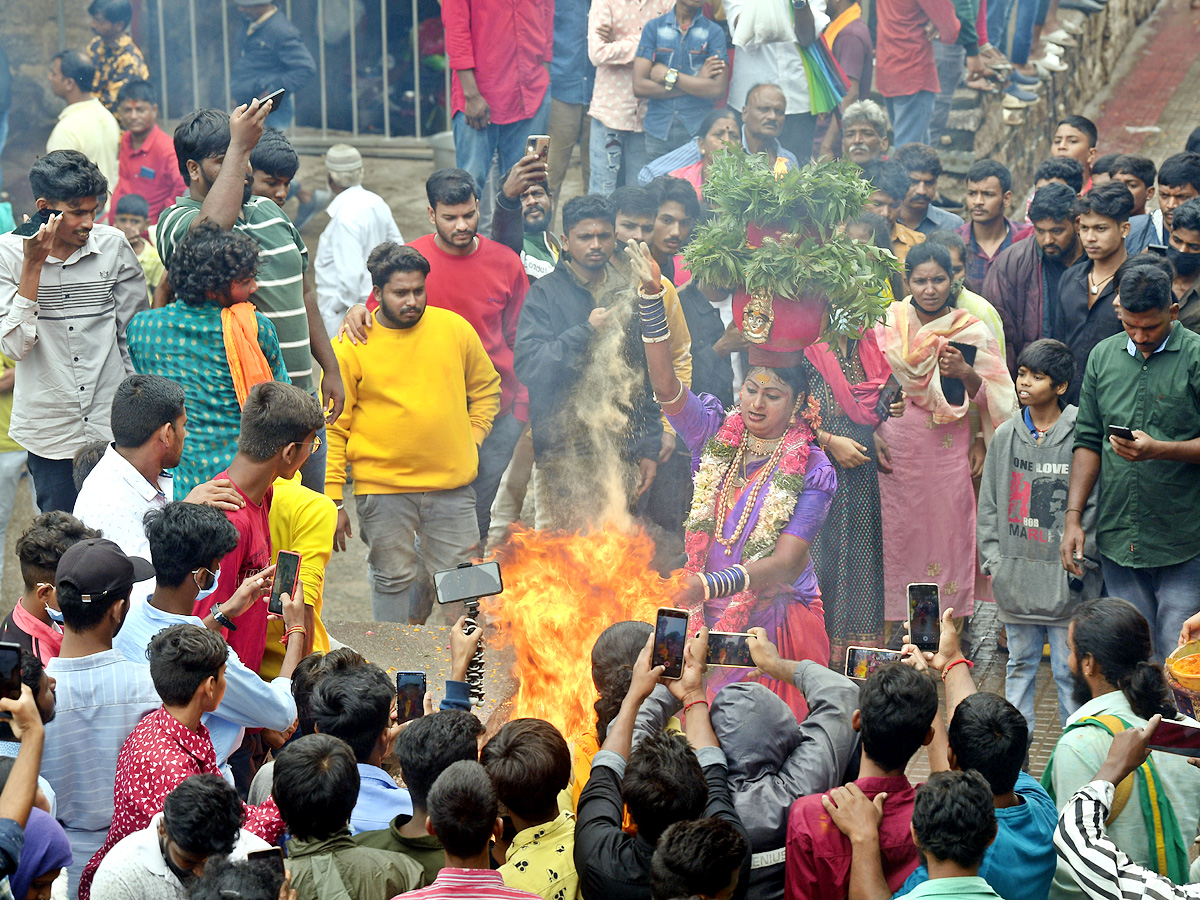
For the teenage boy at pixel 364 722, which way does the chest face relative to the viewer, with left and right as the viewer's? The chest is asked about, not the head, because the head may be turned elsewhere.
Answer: facing away from the viewer and to the right of the viewer

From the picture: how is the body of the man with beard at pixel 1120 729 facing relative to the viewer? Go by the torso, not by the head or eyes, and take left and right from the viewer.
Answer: facing away from the viewer and to the left of the viewer

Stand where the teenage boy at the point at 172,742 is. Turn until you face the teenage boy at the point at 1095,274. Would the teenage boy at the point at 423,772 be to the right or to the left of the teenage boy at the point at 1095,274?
right

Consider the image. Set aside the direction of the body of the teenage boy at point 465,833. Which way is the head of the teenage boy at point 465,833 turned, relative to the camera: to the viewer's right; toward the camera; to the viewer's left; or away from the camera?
away from the camera

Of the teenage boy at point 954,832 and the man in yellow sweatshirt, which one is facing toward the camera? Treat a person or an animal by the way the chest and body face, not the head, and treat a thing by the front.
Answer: the man in yellow sweatshirt

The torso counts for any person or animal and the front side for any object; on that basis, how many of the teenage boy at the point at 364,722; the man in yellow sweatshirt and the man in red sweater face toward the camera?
2

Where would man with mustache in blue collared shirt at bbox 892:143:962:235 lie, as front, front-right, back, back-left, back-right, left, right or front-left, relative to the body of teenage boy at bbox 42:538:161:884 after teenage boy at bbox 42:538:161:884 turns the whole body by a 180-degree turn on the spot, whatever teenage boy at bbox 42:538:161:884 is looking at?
back

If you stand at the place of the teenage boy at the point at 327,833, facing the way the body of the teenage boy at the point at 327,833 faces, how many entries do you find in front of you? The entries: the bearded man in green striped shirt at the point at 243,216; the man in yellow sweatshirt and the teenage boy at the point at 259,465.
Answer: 3

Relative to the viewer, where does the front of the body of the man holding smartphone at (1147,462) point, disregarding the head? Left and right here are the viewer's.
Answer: facing the viewer and to the left of the viewer

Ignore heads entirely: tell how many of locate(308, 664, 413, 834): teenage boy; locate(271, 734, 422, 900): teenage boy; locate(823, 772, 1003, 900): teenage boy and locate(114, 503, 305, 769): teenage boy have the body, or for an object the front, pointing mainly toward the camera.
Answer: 0

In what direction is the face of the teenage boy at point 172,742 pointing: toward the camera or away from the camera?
away from the camera

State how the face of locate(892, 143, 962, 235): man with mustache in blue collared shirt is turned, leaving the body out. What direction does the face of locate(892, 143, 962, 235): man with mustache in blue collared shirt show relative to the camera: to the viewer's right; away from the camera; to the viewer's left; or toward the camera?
toward the camera

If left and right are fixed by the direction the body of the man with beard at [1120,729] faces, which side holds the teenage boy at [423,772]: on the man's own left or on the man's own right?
on the man's own left

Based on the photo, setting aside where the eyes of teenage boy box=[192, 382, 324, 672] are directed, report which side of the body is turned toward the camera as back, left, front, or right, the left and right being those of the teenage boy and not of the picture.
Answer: right

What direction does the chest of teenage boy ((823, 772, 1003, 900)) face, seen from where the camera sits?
away from the camera

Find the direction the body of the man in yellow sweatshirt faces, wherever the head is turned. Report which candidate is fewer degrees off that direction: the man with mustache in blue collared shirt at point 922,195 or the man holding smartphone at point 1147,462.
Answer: the man holding smartphone

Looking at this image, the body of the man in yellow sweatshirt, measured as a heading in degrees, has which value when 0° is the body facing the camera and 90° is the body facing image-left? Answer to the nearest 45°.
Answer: approximately 0°

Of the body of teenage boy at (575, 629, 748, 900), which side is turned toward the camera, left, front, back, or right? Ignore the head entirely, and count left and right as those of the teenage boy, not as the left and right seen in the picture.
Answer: back

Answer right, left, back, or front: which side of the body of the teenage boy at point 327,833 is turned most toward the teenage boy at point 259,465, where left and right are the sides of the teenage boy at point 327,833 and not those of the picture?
front
